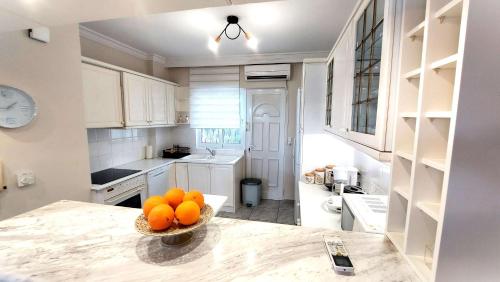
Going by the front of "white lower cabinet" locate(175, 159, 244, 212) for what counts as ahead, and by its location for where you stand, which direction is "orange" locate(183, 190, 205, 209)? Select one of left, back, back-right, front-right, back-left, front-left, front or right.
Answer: front

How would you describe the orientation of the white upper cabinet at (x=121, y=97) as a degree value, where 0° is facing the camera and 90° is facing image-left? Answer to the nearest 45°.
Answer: approximately 315°

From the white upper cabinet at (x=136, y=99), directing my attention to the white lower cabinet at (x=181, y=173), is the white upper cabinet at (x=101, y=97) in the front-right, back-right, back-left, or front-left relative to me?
back-right

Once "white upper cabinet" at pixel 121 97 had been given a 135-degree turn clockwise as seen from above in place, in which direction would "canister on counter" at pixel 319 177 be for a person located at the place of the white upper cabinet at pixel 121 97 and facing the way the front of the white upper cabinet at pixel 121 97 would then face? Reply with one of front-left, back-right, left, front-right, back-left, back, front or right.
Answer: back-left

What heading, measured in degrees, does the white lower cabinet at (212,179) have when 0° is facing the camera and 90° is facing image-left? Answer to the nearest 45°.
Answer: approximately 0°

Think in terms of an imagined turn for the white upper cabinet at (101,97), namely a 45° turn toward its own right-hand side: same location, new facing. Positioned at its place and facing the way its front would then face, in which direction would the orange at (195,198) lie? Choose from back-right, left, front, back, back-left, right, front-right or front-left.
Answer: front

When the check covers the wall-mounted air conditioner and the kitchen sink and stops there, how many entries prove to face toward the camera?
2

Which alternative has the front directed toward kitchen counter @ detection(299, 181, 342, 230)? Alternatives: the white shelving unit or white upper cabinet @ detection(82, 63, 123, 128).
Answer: the white upper cabinet

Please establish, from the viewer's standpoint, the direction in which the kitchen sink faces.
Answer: facing the viewer

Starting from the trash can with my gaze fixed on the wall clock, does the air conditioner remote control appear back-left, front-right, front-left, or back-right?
front-left

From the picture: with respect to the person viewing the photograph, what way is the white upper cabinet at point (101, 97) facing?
facing the viewer and to the right of the viewer

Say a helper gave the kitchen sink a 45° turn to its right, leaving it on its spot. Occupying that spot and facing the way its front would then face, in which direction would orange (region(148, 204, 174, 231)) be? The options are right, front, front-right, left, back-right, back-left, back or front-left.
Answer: front-left

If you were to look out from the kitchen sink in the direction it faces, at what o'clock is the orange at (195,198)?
The orange is roughly at 12 o'clock from the kitchen sink.

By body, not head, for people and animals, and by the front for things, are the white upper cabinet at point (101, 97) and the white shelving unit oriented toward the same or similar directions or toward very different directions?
very different directions

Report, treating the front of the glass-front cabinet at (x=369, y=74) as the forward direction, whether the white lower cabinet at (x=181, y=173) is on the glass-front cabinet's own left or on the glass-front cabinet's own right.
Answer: on the glass-front cabinet's own right

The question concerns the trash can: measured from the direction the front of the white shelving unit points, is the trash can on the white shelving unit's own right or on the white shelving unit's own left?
on the white shelving unit's own right
